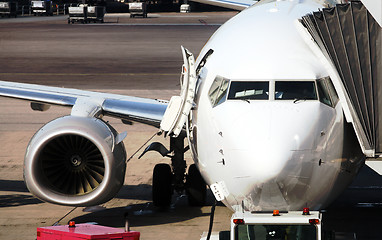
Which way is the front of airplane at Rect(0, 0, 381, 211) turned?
toward the camera

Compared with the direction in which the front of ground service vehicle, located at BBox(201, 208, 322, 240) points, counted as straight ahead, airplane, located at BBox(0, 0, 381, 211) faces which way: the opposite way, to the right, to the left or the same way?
the opposite way

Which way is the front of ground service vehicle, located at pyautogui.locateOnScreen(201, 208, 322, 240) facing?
away from the camera

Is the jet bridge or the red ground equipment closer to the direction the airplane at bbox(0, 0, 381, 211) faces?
the red ground equipment

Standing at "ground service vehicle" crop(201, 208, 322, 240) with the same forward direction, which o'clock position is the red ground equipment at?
The red ground equipment is roughly at 9 o'clock from the ground service vehicle.

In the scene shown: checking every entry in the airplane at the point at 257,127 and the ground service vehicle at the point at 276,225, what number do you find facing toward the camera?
1
